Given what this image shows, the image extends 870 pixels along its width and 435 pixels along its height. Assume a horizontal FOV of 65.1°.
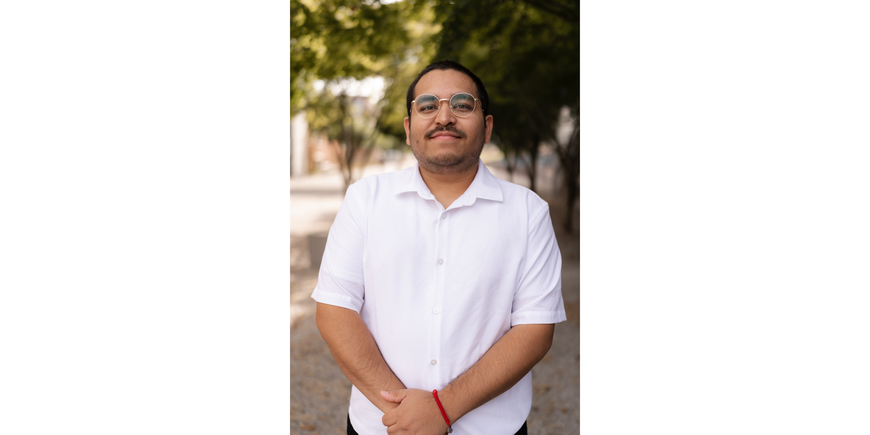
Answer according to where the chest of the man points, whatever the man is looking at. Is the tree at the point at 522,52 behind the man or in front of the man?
behind

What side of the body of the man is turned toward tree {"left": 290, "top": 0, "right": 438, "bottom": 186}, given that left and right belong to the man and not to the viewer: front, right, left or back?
back

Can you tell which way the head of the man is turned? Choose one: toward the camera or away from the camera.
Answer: toward the camera

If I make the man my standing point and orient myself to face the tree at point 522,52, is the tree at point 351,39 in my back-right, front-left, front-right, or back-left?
front-left

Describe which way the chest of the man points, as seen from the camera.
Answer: toward the camera

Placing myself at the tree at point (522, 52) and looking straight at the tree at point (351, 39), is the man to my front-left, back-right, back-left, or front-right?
front-left
